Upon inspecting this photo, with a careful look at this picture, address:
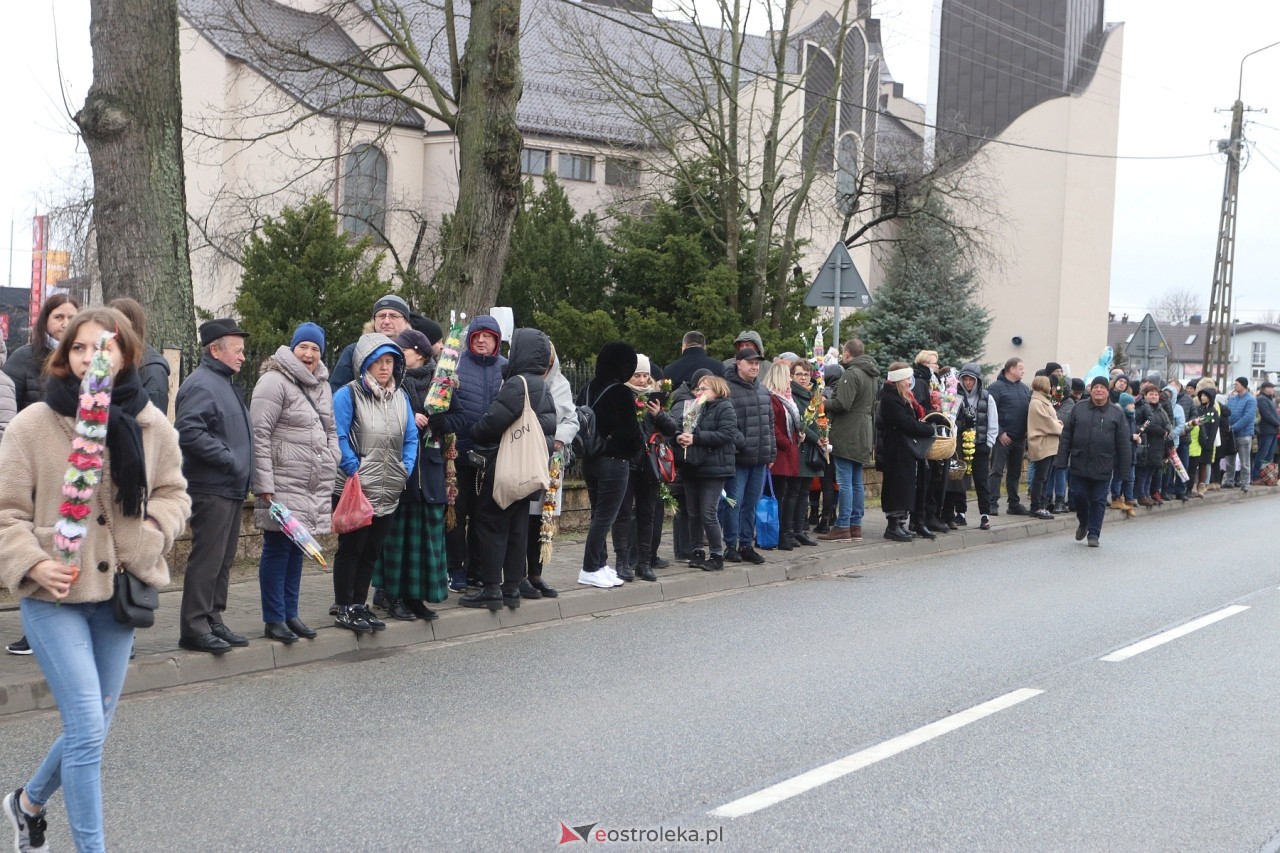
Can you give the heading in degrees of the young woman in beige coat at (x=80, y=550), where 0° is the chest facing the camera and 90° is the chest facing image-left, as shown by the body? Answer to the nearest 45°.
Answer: approximately 0°

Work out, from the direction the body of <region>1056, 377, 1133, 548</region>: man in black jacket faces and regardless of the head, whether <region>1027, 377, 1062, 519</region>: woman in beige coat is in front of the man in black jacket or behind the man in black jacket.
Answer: behind

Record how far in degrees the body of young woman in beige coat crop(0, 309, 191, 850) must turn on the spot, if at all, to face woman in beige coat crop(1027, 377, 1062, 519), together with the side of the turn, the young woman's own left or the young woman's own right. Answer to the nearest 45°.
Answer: approximately 135° to the young woman's own left

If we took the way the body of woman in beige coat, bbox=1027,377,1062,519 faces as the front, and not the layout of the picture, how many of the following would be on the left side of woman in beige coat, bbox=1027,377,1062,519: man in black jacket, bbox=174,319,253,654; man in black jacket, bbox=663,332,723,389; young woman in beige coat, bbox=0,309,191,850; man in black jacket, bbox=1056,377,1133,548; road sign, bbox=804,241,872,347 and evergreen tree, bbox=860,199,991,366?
1

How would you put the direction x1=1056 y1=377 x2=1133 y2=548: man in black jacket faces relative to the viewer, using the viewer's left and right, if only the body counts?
facing the viewer

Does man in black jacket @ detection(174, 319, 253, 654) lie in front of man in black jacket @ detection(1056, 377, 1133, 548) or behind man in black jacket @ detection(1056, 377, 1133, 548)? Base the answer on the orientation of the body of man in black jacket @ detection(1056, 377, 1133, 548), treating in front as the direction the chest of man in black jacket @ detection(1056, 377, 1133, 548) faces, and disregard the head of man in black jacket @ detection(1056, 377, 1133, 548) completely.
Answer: in front

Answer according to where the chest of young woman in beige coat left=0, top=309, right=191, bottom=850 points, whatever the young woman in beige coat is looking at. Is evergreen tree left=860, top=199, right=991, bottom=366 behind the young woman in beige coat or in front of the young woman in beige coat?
behind

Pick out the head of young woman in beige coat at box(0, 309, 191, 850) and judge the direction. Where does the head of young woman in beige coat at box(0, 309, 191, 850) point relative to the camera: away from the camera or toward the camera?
toward the camera

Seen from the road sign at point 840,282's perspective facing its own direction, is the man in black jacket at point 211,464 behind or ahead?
behind
